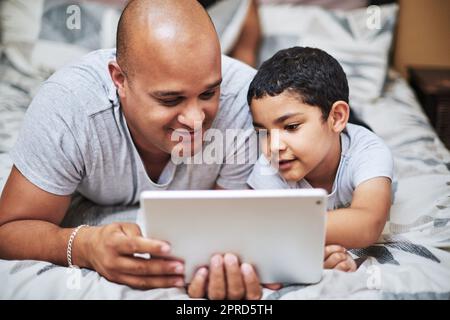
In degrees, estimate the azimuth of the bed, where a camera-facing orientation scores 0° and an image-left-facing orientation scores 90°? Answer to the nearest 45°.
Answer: approximately 0°

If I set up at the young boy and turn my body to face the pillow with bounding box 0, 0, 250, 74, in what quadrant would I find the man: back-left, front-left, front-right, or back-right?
front-left
